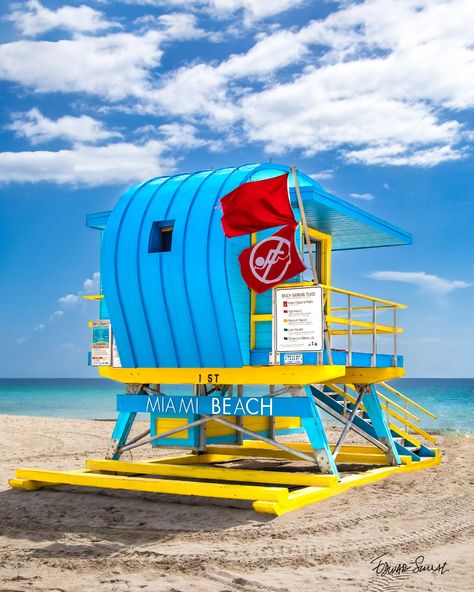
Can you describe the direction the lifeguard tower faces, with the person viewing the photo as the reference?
facing away from the viewer and to the right of the viewer
